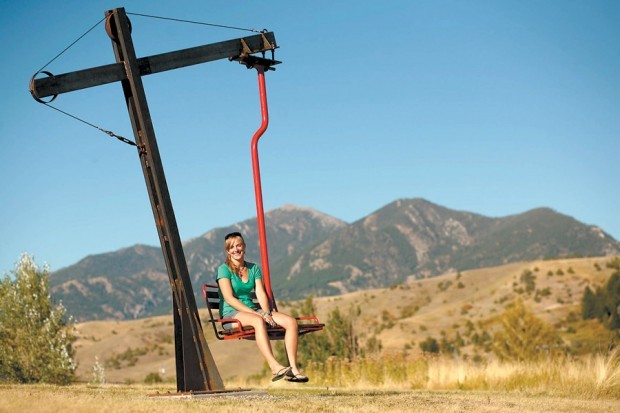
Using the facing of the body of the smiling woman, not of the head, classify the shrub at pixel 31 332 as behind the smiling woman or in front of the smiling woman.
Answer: behind

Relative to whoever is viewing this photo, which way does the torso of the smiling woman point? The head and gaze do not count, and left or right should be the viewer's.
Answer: facing the viewer and to the right of the viewer

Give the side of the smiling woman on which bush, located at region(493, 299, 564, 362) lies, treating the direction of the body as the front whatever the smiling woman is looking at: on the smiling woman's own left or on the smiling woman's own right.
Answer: on the smiling woman's own left
